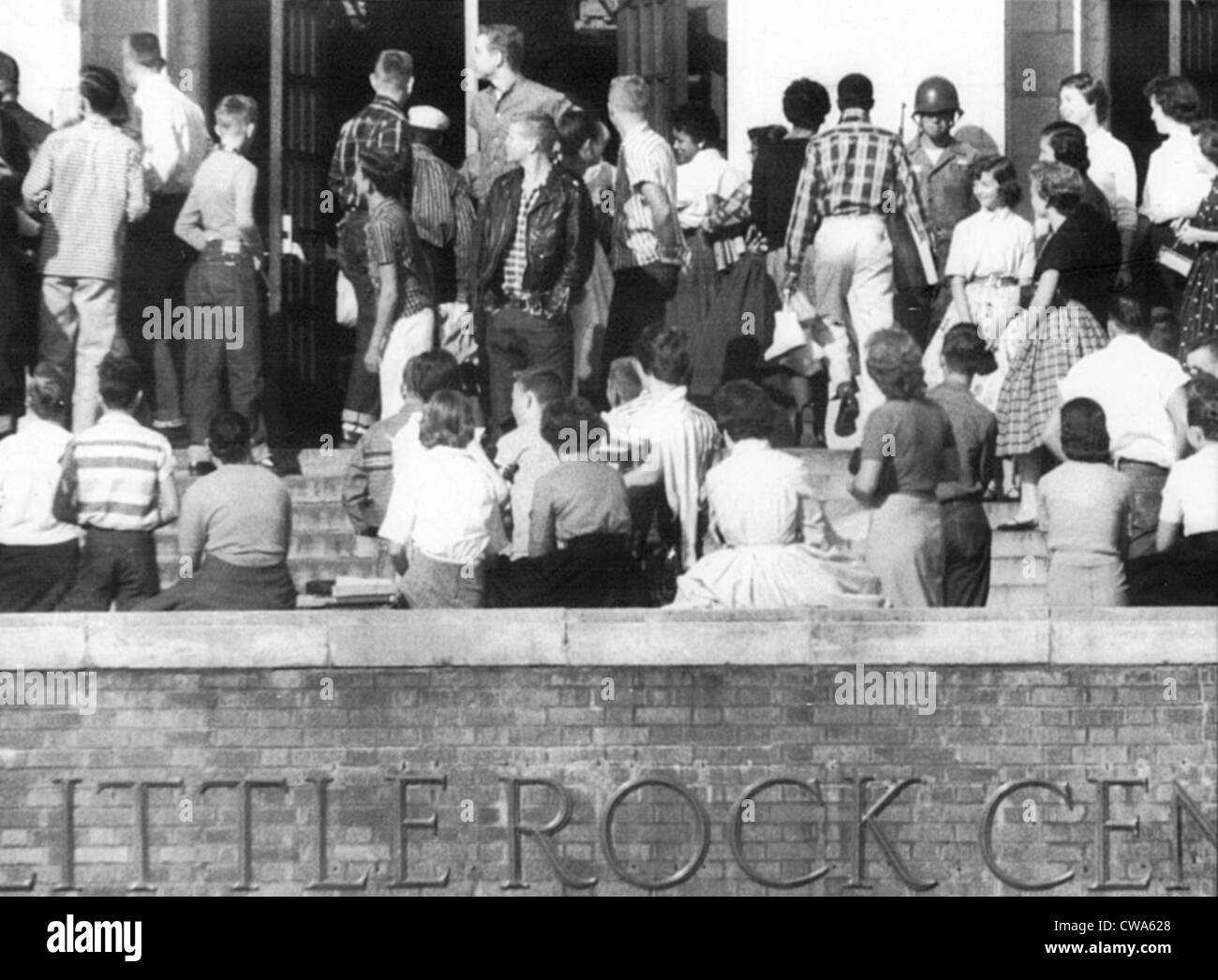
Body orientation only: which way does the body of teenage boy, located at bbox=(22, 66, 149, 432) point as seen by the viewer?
away from the camera

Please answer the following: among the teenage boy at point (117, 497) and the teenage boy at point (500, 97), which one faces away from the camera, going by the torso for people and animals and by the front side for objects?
the teenage boy at point (117, 497)

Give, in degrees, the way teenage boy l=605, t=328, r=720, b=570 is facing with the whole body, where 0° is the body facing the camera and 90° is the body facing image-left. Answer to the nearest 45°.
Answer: approximately 135°

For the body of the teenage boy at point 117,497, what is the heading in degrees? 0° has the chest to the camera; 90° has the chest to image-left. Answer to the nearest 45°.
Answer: approximately 180°

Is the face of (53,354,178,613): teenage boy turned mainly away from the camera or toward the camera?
away from the camera
